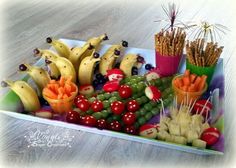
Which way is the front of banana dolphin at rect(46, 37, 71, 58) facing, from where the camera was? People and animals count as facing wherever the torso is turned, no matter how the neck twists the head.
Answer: facing to the left of the viewer

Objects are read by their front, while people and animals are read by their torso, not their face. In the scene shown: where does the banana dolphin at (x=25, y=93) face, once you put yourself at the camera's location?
facing to the left of the viewer

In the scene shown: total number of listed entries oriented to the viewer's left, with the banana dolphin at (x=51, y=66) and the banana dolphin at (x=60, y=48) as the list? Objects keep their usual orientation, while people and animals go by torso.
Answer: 2

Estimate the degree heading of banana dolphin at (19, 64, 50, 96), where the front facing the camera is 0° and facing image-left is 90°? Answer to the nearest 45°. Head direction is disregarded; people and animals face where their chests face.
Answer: approximately 90°

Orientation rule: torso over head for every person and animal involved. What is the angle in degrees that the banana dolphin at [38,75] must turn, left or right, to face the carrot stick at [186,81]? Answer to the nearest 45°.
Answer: approximately 180°
